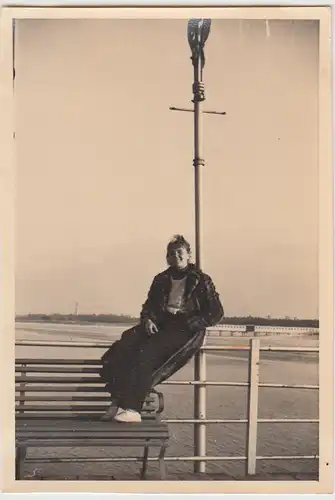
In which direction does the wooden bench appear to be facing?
toward the camera
